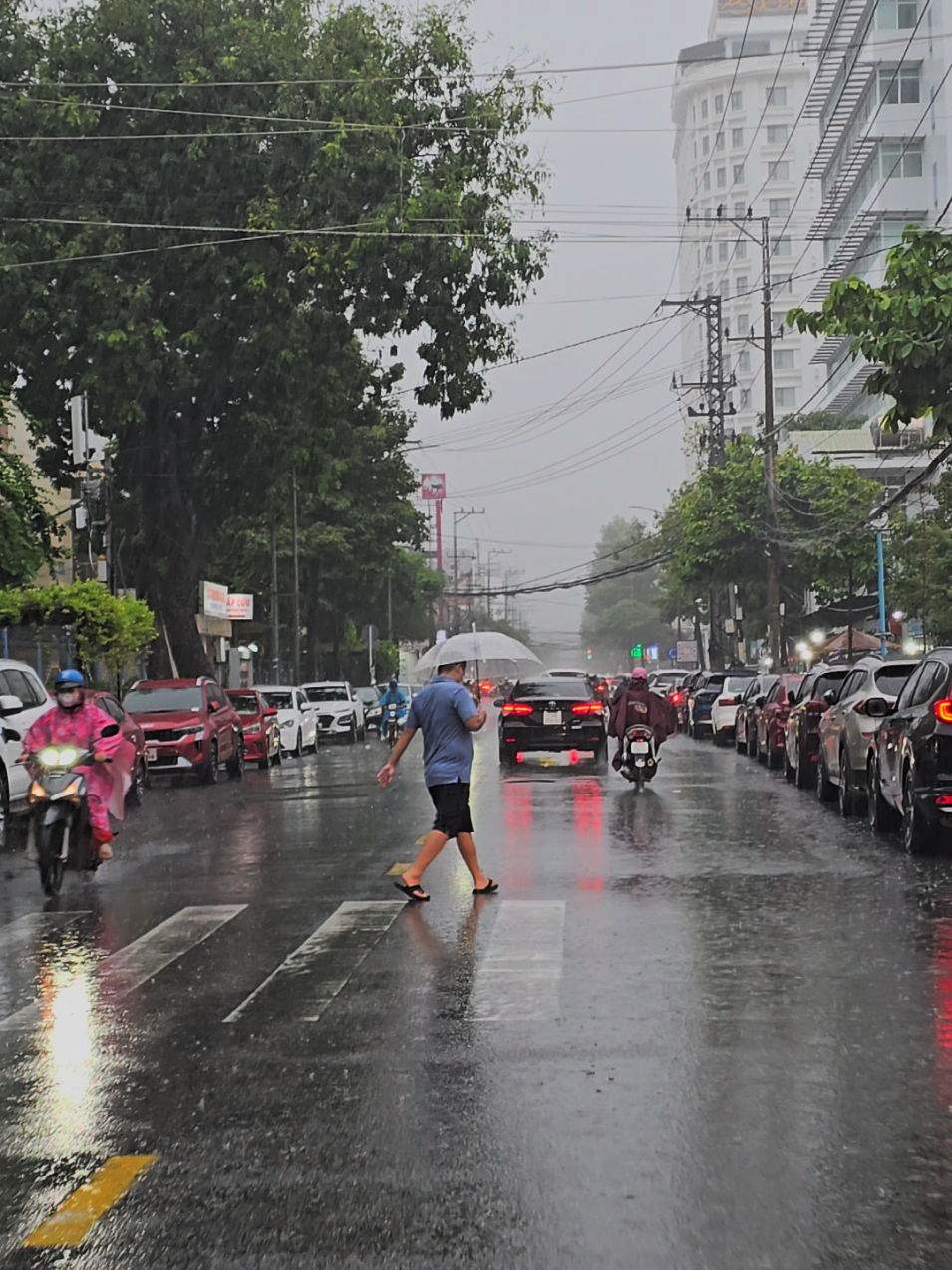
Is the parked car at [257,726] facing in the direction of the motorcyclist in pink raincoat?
yes

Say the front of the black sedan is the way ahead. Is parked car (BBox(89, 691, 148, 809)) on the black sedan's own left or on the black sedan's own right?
on the black sedan's own left

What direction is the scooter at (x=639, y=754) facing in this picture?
away from the camera

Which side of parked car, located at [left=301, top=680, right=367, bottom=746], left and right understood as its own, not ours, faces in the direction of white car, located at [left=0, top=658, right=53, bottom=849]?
front

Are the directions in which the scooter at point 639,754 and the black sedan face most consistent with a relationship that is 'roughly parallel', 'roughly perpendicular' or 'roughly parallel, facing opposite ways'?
roughly parallel

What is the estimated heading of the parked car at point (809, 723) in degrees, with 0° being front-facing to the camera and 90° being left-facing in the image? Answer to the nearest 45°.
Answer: approximately 180°

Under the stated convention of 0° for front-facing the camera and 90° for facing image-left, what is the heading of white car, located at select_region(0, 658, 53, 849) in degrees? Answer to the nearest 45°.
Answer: approximately 45°

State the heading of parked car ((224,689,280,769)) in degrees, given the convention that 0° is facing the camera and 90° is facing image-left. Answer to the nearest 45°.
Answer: approximately 0°

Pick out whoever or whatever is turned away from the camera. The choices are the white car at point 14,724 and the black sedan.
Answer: the black sedan

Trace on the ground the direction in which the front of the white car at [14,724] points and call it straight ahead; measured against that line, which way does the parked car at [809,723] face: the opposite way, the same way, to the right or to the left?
the opposite way

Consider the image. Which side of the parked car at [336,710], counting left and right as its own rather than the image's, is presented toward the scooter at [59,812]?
front

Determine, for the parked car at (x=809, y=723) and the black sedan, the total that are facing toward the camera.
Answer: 0

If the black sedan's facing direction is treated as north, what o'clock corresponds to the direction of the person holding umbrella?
The person holding umbrella is roughly at 6 o'clock from the black sedan.

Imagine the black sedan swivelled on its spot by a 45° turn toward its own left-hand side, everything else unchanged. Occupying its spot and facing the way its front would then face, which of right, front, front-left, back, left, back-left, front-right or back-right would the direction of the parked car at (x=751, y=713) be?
right

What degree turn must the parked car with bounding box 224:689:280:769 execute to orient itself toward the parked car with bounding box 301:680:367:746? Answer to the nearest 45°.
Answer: approximately 180°

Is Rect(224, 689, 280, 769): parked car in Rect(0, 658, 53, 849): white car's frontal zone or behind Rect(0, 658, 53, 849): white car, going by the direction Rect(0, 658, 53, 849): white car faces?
behind

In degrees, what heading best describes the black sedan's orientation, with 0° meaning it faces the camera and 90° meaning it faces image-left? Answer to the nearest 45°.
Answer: approximately 180°

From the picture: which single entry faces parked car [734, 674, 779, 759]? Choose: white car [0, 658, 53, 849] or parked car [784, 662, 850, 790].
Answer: parked car [784, 662, 850, 790]

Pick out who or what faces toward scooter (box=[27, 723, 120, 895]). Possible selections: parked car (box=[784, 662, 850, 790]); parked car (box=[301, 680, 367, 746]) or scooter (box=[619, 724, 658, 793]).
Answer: parked car (box=[301, 680, 367, 746])

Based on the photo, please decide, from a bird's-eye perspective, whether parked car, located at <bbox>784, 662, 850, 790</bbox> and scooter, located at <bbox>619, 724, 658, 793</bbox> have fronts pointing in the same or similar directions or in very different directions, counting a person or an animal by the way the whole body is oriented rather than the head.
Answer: same or similar directions

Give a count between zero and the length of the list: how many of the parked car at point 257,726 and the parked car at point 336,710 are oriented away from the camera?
0

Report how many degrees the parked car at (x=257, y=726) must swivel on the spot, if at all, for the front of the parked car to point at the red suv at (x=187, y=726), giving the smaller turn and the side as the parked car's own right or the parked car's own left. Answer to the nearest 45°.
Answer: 0° — it already faces it
